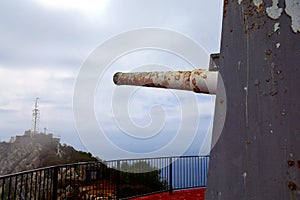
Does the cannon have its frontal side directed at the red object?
no

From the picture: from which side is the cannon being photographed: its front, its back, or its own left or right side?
left
